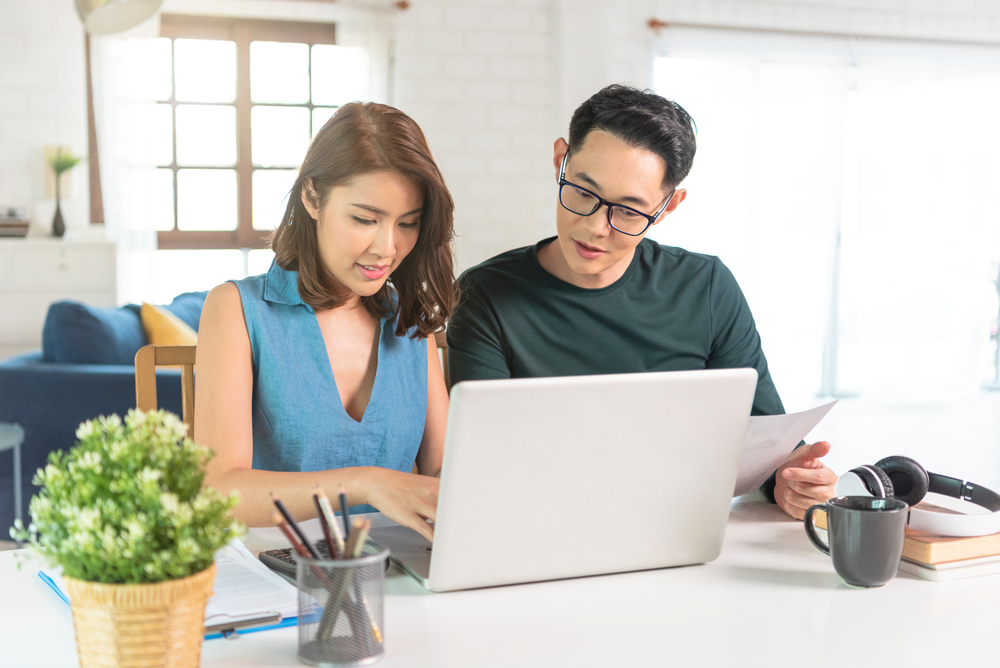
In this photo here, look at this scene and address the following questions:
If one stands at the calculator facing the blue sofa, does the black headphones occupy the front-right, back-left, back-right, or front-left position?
back-right

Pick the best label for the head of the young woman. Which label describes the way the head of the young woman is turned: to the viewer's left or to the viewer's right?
to the viewer's right

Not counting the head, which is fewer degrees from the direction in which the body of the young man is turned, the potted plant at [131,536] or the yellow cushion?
the potted plant

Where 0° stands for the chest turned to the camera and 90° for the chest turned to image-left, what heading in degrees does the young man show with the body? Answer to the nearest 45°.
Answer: approximately 0°

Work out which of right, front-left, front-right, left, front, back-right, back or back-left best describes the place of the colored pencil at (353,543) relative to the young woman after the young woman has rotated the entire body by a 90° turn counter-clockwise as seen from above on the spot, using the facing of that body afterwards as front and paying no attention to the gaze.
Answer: back-right

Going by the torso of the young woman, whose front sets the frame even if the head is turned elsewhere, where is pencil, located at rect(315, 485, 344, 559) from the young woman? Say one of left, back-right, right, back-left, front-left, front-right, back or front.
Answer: front-right

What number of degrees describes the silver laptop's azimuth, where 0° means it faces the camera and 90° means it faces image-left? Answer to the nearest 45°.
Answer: approximately 135°
